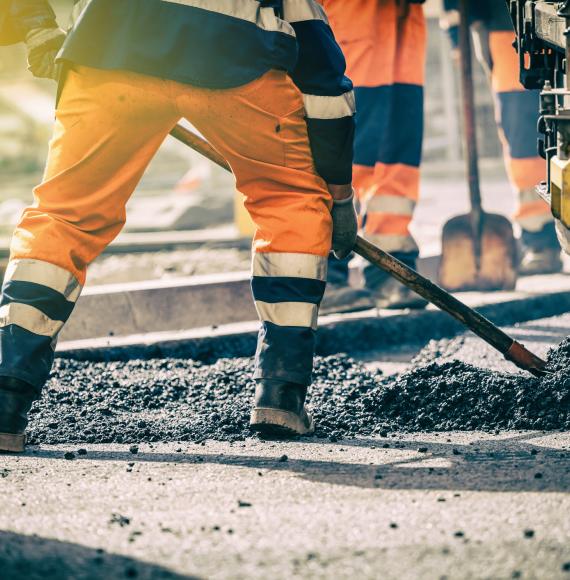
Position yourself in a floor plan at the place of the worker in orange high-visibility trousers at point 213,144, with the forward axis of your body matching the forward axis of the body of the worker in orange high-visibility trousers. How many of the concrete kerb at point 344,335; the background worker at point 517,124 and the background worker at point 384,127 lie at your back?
0

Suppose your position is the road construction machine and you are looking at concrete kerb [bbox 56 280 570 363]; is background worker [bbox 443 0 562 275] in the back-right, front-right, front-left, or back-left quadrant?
front-right

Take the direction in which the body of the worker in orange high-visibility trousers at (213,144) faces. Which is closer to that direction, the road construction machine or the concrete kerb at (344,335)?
the concrete kerb

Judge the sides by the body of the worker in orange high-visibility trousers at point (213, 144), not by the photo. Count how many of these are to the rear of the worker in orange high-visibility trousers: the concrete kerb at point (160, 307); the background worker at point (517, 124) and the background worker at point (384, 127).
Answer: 0

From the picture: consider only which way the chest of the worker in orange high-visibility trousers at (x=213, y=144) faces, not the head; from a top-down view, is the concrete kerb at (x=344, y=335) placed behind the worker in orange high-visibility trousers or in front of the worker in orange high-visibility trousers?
in front

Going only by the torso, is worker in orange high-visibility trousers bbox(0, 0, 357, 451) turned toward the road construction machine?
no

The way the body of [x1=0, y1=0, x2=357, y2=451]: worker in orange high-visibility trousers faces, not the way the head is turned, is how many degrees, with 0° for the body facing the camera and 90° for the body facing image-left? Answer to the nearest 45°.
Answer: approximately 180°

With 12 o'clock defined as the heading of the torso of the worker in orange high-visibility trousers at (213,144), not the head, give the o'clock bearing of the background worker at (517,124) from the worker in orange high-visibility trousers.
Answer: The background worker is roughly at 1 o'clock from the worker in orange high-visibility trousers.

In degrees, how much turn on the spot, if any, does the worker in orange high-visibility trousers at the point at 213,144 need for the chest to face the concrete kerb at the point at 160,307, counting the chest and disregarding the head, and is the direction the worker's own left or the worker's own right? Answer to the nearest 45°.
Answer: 0° — they already face it

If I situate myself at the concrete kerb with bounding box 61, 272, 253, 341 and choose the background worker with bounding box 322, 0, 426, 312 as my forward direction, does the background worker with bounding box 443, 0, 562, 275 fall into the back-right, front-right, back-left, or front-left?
front-left

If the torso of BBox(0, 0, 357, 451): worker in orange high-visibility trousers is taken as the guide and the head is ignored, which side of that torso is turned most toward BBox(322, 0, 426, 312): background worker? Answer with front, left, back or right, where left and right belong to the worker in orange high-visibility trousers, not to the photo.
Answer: front
